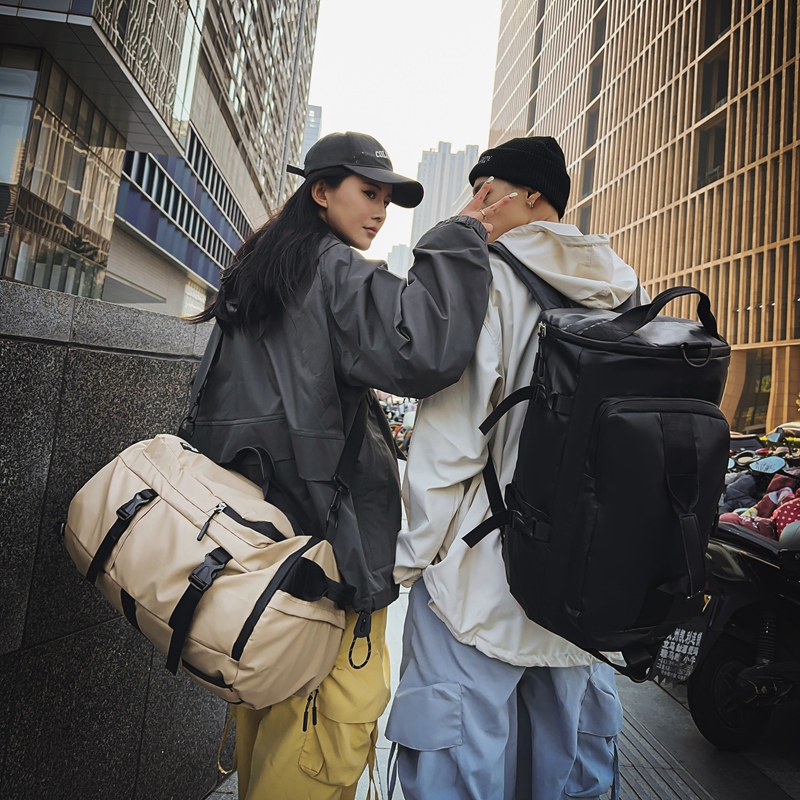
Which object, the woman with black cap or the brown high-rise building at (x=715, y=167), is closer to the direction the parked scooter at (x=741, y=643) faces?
the brown high-rise building

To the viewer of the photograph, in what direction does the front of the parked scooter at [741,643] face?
facing away from the viewer and to the right of the viewer

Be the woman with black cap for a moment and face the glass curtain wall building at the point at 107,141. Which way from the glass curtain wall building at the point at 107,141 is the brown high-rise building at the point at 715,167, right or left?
right

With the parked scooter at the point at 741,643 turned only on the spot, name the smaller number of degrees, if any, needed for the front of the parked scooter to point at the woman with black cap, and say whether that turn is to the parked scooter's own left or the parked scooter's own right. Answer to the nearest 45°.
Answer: approximately 135° to the parked scooter's own right

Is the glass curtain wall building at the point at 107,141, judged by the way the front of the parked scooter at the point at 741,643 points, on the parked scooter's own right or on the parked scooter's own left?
on the parked scooter's own left

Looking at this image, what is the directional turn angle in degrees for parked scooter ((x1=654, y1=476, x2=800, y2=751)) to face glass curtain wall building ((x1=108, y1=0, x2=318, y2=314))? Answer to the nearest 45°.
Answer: approximately 90° to its left

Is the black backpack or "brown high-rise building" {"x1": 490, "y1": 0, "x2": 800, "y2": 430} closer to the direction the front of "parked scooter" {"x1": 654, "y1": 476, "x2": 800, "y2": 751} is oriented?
the brown high-rise building

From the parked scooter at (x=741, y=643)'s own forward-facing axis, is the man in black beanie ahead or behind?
behind

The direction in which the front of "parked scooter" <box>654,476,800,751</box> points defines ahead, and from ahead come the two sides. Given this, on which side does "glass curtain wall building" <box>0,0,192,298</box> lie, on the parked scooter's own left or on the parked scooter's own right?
on the parked scooter's own left

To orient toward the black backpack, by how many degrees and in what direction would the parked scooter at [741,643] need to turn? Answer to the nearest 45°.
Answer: approximately 135° to its right
